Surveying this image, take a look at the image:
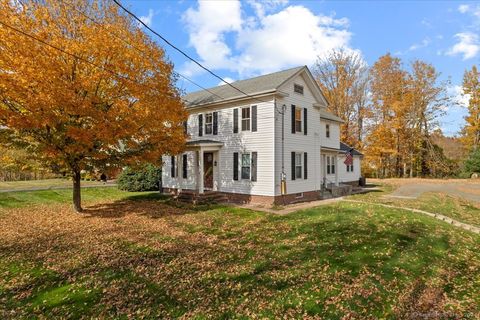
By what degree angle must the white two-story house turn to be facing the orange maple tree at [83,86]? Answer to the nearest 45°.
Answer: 0° — it already faces it

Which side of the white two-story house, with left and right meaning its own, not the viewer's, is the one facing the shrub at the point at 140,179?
right

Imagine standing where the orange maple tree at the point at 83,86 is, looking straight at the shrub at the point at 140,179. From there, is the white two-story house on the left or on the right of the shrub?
right

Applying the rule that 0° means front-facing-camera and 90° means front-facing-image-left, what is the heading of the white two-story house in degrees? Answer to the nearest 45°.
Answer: approximately 45°

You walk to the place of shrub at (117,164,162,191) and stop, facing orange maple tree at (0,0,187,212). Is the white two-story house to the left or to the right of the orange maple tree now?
left

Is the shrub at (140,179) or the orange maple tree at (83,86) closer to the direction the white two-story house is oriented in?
the orange maple tree
